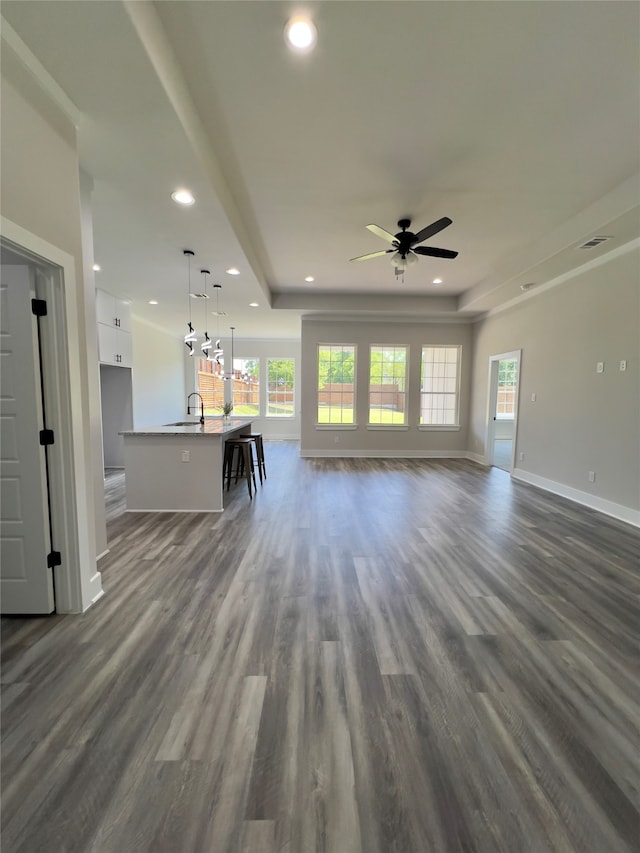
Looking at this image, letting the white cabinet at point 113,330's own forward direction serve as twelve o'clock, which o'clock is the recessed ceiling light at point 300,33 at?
The recessed ceiling light is roughly at 1 o'clock from the white cabinet.

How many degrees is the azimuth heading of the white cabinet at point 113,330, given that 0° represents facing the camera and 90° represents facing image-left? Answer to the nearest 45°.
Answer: approximately 315°

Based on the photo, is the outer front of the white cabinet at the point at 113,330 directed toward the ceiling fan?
yes

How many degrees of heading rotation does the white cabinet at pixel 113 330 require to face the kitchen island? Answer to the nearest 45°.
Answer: approximately 45° to its right

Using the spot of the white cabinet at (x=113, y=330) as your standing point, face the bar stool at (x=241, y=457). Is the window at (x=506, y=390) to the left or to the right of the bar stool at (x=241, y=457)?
left

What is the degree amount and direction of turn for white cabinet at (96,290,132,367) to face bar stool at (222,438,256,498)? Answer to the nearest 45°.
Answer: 0° — it already faces it

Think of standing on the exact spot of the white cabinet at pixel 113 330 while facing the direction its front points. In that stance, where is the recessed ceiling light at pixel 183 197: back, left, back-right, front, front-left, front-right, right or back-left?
front-right

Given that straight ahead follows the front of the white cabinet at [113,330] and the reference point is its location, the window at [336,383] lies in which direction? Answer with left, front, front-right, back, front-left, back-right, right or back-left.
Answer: front-left

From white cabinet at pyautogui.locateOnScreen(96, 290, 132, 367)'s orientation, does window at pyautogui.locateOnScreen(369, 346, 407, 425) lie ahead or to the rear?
ahead

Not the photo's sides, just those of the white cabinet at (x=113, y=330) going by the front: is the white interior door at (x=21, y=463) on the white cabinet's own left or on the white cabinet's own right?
on the white cabinet's own right

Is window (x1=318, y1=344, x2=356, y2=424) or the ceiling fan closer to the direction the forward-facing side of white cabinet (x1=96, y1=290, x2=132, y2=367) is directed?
the ceiling fan

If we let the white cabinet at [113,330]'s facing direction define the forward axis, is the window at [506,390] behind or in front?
in front
